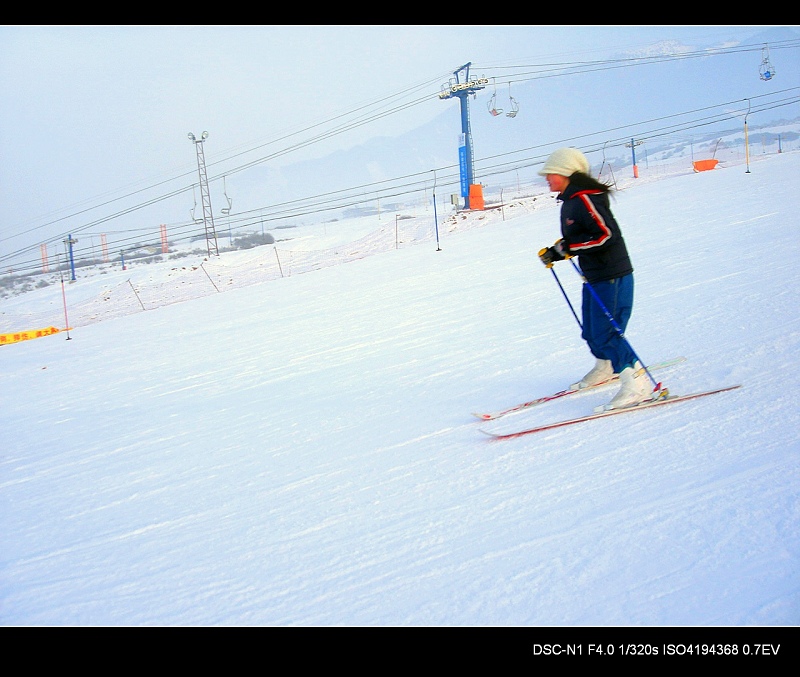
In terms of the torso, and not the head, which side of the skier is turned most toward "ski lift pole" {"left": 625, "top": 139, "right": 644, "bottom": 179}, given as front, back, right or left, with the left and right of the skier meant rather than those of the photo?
right

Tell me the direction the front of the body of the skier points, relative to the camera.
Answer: to the viewer's left

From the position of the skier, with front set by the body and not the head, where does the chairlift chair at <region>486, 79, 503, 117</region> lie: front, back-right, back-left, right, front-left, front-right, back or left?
right

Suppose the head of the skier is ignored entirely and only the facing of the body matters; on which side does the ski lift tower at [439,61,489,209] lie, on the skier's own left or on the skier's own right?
on the skier's own right

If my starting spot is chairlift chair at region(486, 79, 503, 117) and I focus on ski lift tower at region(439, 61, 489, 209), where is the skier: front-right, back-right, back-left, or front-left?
back-left
